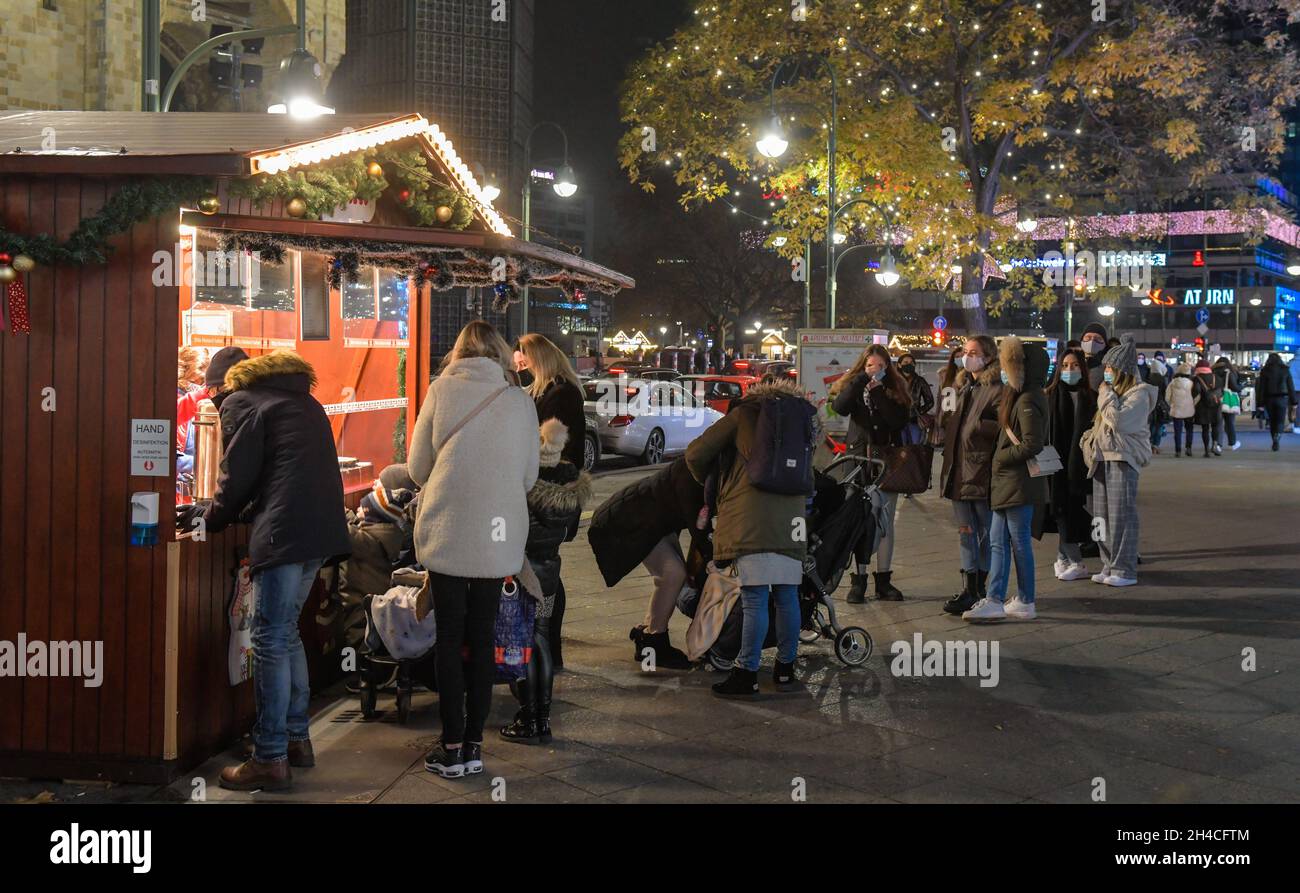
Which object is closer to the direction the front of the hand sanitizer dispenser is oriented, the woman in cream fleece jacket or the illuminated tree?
the woman in cream fleece jacket

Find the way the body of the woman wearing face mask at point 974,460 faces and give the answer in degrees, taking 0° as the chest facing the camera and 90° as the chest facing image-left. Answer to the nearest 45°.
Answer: approximately 45°

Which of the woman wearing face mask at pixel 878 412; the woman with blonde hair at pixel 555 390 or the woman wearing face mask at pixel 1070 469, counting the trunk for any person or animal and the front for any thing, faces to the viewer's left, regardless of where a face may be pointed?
the woman with blonde hair

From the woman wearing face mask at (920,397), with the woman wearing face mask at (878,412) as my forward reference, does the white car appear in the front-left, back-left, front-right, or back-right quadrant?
back-right

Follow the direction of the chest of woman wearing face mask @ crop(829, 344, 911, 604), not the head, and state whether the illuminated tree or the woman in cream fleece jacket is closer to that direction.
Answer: the woman in cream fleece jacket

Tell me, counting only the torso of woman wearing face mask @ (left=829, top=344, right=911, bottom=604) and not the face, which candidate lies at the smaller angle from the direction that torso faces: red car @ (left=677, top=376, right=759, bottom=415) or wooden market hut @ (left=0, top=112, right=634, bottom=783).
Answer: the wooden market hut

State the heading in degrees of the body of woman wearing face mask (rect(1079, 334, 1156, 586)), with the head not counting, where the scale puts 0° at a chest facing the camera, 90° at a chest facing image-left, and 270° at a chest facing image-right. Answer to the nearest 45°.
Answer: approximately 90°

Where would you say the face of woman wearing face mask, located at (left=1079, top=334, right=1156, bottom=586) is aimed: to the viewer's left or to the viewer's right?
to the viewer's left

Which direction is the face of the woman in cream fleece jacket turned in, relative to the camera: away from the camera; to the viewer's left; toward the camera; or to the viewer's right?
away from the camera

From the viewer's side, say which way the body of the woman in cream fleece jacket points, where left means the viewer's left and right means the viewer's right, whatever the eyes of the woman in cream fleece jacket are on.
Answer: facing away from the viewer
